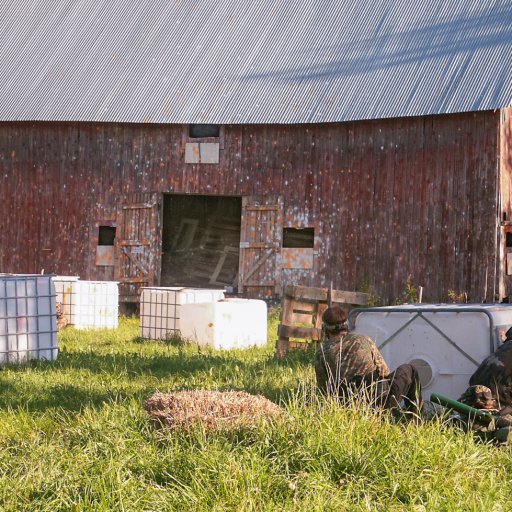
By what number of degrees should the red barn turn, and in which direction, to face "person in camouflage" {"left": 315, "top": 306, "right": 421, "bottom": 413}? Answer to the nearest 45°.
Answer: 0° — it already faces them

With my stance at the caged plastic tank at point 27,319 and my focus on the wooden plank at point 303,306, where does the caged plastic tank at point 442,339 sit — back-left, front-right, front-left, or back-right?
front-right

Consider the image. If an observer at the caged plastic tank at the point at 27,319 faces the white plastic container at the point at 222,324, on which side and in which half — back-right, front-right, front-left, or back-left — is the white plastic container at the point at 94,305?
front-left

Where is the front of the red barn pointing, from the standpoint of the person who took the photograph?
facing the viewer

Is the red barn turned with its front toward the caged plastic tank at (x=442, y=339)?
yes

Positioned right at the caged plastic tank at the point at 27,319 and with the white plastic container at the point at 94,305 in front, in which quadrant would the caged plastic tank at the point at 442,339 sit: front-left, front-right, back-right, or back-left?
back-right

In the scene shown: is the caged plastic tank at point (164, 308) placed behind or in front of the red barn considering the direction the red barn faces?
in front

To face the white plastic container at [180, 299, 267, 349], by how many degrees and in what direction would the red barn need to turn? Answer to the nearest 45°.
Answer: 0° — it already faces it

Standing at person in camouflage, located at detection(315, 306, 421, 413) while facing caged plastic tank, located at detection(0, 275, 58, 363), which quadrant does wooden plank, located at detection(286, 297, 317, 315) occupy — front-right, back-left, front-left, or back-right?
front-right

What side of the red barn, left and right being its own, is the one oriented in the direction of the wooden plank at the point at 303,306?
front

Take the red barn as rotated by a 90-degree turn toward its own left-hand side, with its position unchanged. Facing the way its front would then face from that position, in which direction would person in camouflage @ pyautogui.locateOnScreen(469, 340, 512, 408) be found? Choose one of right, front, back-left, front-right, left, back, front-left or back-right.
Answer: right

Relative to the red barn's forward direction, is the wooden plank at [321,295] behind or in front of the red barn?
in front
